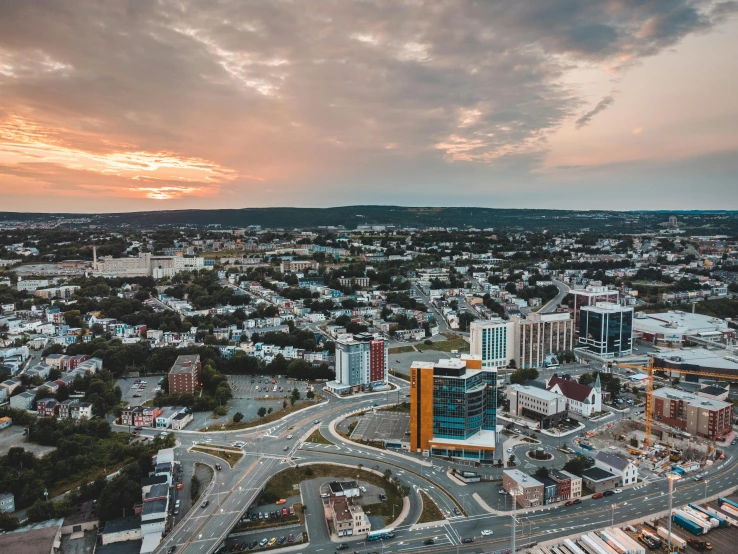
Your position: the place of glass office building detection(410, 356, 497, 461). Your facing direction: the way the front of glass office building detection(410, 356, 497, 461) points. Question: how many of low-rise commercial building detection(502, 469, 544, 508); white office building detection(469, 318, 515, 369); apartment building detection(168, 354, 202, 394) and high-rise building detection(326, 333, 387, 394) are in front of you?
1

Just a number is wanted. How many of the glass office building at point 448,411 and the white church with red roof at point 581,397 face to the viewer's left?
0

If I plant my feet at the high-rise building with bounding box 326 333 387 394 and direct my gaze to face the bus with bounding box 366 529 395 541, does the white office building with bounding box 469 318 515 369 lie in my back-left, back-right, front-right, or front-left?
back-left

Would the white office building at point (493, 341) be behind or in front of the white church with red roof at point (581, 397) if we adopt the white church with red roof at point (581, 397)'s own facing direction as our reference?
behind

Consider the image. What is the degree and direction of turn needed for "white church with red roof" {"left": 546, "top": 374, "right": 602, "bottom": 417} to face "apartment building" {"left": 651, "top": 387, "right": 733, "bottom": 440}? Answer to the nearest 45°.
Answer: approximately 45° to its left

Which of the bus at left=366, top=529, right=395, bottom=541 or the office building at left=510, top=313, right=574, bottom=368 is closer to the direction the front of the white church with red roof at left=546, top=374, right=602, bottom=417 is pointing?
the bus

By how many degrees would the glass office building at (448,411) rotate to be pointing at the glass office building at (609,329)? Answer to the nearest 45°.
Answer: approximately 90° to its left

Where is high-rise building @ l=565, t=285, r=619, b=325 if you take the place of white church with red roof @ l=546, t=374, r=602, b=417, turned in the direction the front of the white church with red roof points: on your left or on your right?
on your left

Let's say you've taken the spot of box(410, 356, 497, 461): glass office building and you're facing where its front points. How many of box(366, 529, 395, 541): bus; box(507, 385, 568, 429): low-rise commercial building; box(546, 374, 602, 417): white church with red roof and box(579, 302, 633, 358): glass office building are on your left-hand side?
3

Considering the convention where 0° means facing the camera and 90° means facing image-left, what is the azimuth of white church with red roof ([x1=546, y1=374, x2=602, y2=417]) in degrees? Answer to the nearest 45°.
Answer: approximately 315°

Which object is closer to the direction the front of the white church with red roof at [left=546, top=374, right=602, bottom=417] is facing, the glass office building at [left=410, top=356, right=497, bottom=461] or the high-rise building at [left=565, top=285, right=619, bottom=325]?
the glass office building

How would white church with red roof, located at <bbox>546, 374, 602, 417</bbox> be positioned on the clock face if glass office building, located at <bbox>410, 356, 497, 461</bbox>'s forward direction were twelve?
The white church with red roof is roughly at 9 o'clock from the glass office building.

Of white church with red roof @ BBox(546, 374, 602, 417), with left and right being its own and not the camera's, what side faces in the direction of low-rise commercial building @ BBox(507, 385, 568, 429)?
right

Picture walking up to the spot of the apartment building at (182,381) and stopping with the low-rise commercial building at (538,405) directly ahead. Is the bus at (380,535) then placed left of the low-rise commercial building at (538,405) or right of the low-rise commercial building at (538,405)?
right

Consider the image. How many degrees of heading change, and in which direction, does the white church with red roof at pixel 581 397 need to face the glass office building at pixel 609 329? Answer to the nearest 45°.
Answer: approximately 135° to its left

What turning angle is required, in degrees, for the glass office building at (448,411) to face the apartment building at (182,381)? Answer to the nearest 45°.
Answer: approximately 135° to its right
